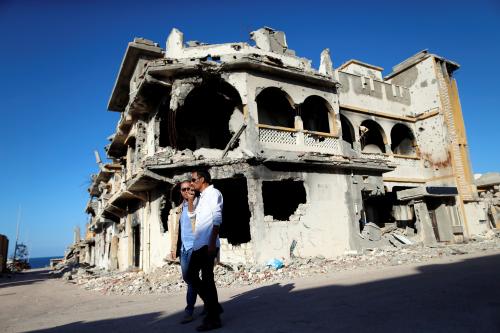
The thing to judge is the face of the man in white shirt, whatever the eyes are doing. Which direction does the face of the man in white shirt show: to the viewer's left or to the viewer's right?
to the viewer's left

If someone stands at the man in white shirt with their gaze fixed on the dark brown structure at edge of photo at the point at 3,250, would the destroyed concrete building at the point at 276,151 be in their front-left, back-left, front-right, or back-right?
front-right

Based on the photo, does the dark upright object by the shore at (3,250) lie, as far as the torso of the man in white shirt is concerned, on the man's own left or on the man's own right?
on the man's own right
